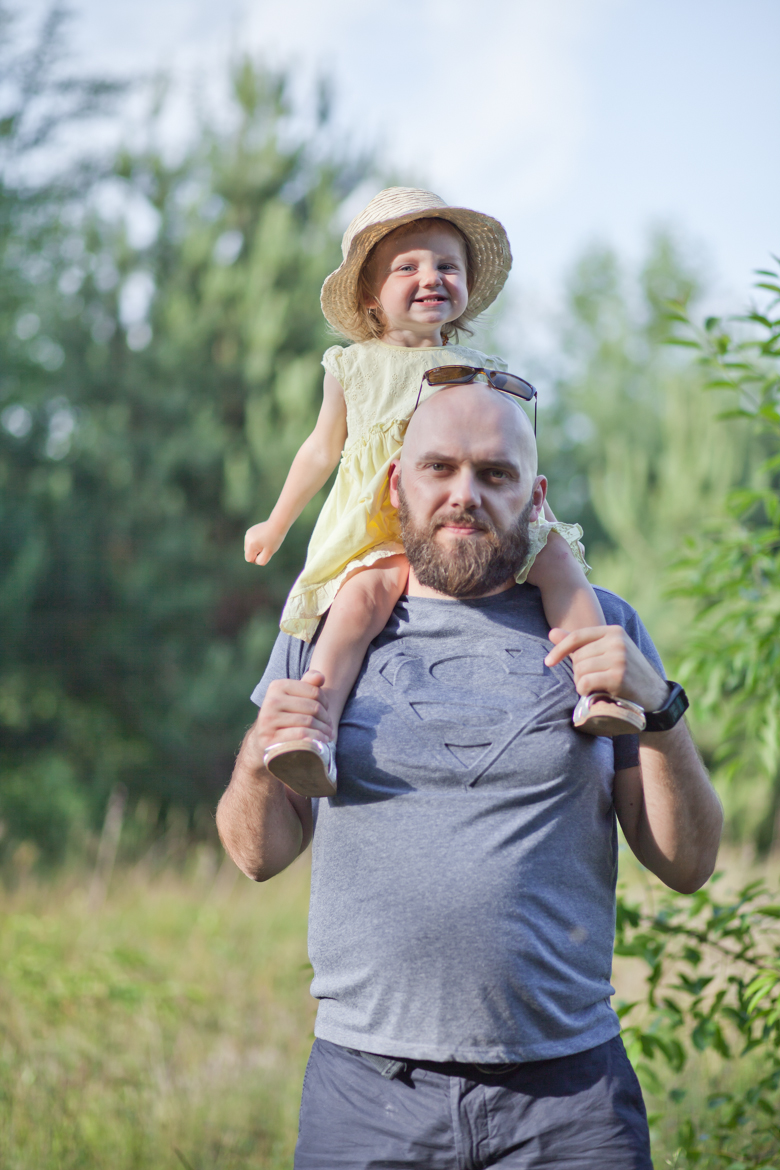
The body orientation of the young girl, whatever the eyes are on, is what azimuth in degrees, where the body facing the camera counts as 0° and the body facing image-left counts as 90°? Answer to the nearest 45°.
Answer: approximately 0°

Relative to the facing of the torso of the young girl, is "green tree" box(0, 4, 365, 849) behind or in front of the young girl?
behind

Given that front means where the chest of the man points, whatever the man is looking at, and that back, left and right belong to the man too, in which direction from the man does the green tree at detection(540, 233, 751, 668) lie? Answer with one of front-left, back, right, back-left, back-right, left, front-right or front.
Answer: back

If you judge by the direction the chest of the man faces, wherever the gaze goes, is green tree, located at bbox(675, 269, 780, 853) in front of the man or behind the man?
behind

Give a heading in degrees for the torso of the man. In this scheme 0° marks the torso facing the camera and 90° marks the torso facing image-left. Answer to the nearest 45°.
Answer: approximately 0°
